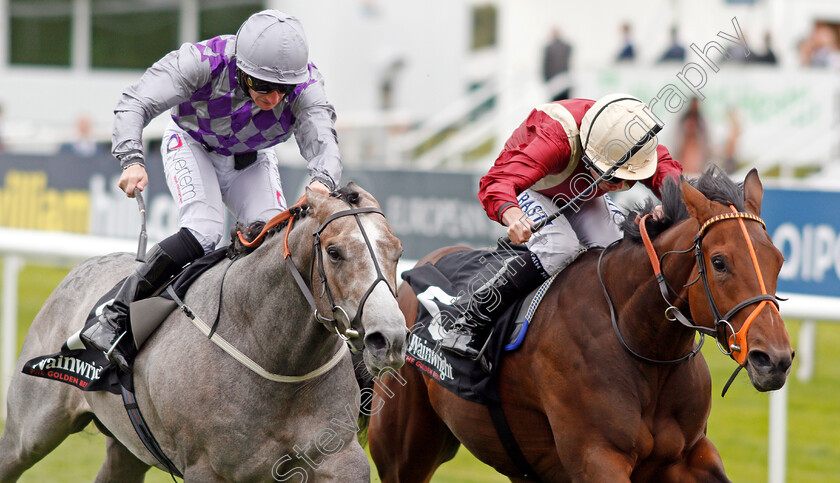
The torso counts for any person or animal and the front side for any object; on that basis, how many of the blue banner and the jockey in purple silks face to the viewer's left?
0

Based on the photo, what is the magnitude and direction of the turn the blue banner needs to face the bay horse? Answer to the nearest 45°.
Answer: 0° — it already faces it

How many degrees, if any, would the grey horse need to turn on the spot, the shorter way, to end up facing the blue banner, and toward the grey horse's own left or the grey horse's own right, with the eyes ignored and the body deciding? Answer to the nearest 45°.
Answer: approximately 90° to the grey horse's own left

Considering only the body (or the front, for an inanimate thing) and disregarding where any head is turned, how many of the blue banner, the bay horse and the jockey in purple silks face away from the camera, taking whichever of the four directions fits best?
0

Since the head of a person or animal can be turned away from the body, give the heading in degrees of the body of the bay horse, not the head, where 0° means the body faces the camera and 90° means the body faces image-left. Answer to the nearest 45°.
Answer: approximately 315°

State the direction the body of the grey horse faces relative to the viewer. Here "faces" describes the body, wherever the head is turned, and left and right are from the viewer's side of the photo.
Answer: facing the viewer and to the right of the viewer

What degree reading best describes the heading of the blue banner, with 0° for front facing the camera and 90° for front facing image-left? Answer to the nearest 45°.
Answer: approximately 0°
